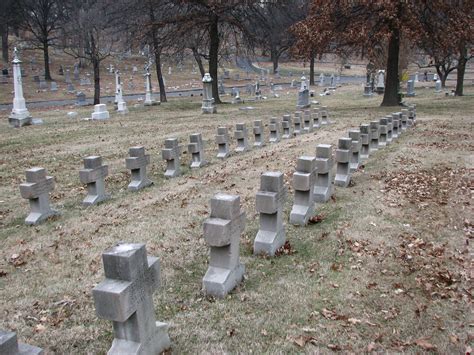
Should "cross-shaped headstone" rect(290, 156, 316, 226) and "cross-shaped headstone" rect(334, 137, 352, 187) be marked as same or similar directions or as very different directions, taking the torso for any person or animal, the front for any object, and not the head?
same or similar directions

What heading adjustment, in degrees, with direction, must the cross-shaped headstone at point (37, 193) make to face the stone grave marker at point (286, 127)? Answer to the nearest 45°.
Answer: approximately 90° to its left

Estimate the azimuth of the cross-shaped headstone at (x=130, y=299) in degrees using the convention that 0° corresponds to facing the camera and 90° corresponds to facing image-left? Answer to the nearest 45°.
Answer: approximately 315°

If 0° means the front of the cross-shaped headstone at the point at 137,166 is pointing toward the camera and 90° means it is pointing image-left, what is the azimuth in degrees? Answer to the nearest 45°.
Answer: approximately 315°

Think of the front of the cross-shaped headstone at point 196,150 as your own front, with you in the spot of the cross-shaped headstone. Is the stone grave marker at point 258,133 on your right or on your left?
on your left

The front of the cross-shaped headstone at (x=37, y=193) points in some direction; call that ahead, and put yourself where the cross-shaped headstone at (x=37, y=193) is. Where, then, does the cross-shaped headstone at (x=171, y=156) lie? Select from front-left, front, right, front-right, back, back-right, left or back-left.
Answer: left

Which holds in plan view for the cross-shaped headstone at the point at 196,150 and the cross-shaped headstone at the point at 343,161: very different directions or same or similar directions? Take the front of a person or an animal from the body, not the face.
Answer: same or similar directions

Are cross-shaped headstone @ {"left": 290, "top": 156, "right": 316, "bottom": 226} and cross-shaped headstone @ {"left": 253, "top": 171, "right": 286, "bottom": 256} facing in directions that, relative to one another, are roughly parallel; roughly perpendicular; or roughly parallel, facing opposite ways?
roughly parallel
